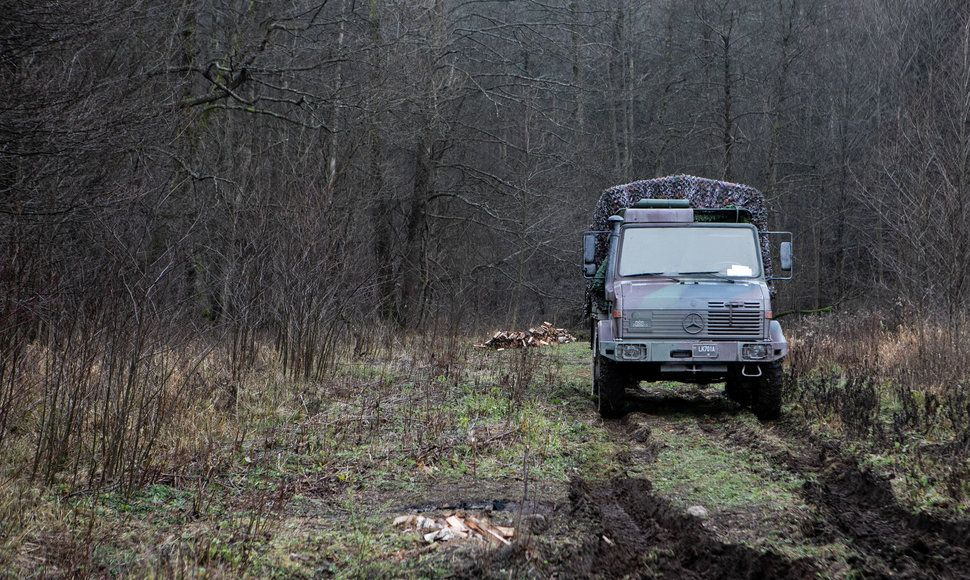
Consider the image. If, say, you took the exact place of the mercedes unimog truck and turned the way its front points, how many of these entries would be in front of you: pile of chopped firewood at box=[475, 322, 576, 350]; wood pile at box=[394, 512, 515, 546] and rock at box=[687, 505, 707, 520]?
2

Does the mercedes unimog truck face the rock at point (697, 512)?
yes

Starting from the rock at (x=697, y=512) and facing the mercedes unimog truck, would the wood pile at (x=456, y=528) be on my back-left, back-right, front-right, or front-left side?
back-left

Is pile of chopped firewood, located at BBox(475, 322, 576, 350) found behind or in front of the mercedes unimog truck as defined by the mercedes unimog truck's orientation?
behind

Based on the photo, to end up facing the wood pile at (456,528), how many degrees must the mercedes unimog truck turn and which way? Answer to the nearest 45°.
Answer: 0° — it already faces it

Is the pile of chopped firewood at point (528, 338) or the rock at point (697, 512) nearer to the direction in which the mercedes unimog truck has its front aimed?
the rock

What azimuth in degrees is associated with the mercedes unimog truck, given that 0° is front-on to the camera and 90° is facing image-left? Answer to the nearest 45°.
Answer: approximately 0°

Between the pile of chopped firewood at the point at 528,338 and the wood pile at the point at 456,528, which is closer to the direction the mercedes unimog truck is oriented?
the wood pile
